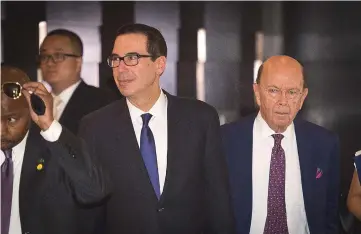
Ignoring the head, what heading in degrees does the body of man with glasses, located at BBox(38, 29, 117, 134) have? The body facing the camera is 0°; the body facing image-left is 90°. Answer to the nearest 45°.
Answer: approximately 45°

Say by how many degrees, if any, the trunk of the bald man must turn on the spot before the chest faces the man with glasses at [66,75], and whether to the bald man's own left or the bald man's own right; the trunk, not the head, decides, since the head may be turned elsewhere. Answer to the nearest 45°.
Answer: approximately 90° to the bald man's own right

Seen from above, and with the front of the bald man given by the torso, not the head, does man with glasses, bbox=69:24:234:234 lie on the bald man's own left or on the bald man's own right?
on the bald man's own right

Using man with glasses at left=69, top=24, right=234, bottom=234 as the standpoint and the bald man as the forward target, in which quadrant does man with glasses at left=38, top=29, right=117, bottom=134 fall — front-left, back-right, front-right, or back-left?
back-left

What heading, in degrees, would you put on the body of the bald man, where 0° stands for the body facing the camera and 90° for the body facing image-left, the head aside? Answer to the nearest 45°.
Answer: approximately 0°

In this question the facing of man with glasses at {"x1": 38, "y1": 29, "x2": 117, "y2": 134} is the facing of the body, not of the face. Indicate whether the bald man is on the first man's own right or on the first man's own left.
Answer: on the first man's own left

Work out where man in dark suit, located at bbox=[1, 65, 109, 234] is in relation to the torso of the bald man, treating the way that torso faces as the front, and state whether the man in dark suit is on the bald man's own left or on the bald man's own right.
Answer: on the bald man's own right
